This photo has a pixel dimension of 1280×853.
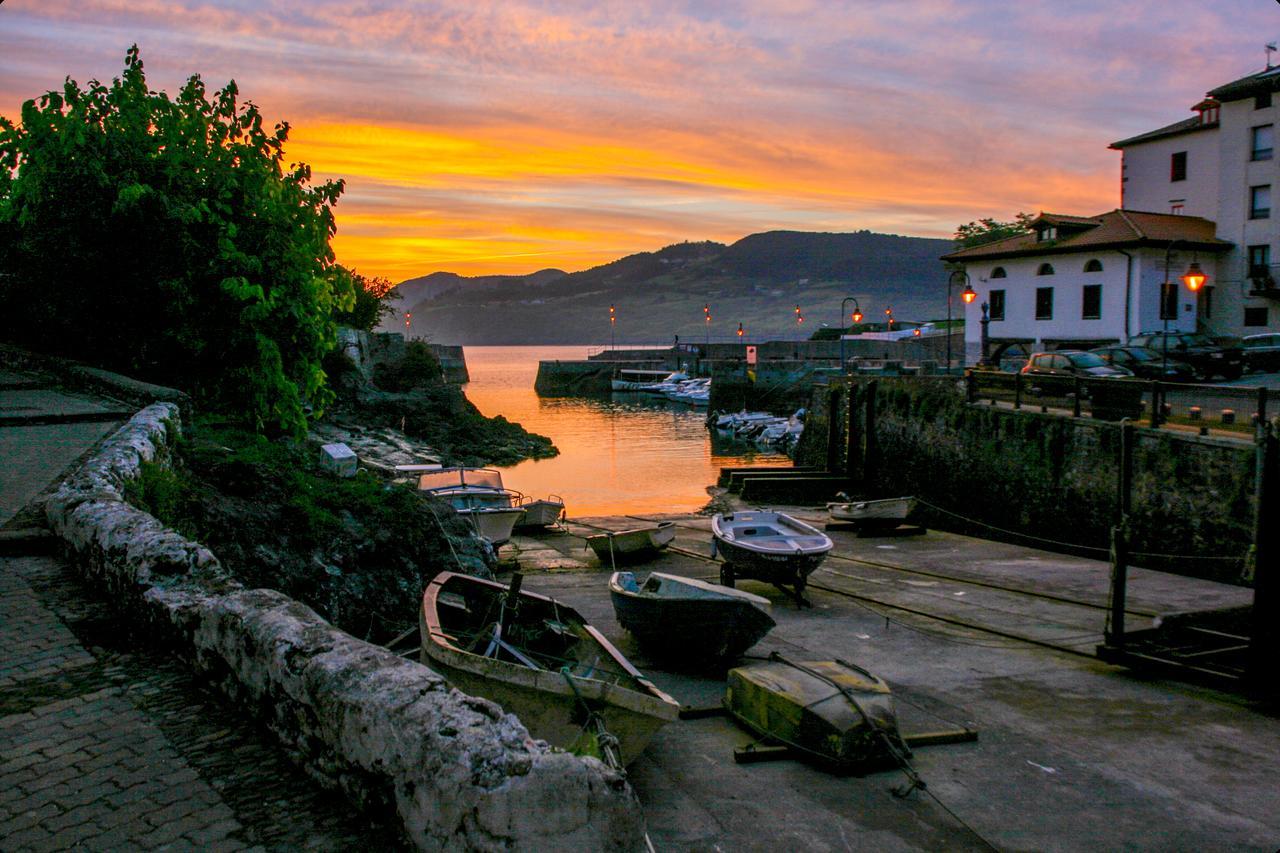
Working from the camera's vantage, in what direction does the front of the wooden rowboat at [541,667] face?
facing the viewer and to the right of the viewer

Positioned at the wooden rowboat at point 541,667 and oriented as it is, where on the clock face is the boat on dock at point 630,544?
The boat on dock is roughly at 8 o'clock from the wooden rowboat.

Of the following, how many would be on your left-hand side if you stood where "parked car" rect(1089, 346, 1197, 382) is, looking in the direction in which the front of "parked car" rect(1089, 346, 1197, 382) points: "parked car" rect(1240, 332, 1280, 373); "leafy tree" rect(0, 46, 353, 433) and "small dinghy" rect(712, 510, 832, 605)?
1

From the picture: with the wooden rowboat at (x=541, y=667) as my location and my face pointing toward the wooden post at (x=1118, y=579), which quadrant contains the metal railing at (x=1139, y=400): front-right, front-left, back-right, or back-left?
front-left
